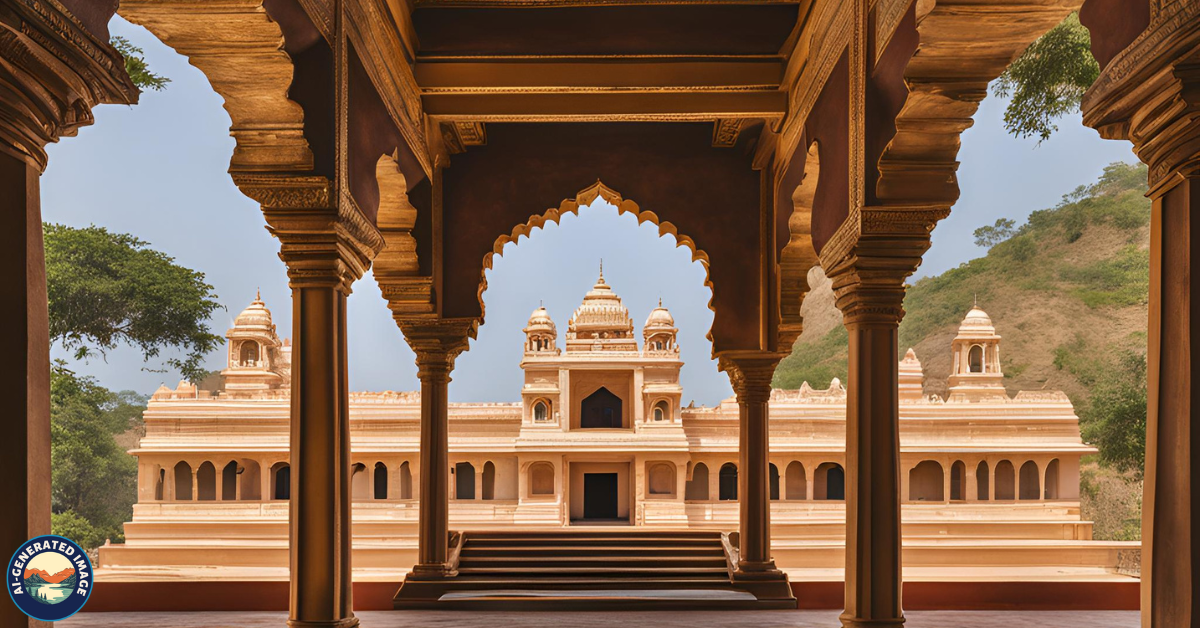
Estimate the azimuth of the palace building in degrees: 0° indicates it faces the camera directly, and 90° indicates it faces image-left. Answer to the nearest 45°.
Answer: approximately 0°

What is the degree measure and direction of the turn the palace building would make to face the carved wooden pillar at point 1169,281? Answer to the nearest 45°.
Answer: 0° — it already faces it

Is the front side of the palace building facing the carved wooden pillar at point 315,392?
yes

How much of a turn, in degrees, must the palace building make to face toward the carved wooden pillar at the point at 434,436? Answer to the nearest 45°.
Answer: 0° — it already faces it

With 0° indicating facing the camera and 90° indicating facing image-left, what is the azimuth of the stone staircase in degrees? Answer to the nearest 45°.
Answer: approximately 0°

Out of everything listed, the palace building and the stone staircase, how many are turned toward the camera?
2

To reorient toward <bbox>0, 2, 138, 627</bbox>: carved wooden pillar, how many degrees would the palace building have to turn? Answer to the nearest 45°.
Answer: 0° — it already faces it
